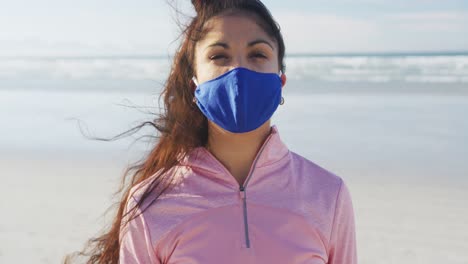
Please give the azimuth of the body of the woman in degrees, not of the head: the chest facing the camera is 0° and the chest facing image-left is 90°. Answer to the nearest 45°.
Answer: approximately 0°
